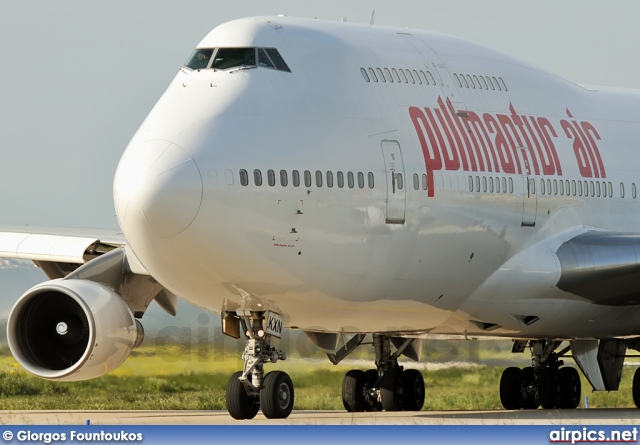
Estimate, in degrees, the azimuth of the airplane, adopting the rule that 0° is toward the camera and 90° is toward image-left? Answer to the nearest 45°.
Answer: approximately 45°
